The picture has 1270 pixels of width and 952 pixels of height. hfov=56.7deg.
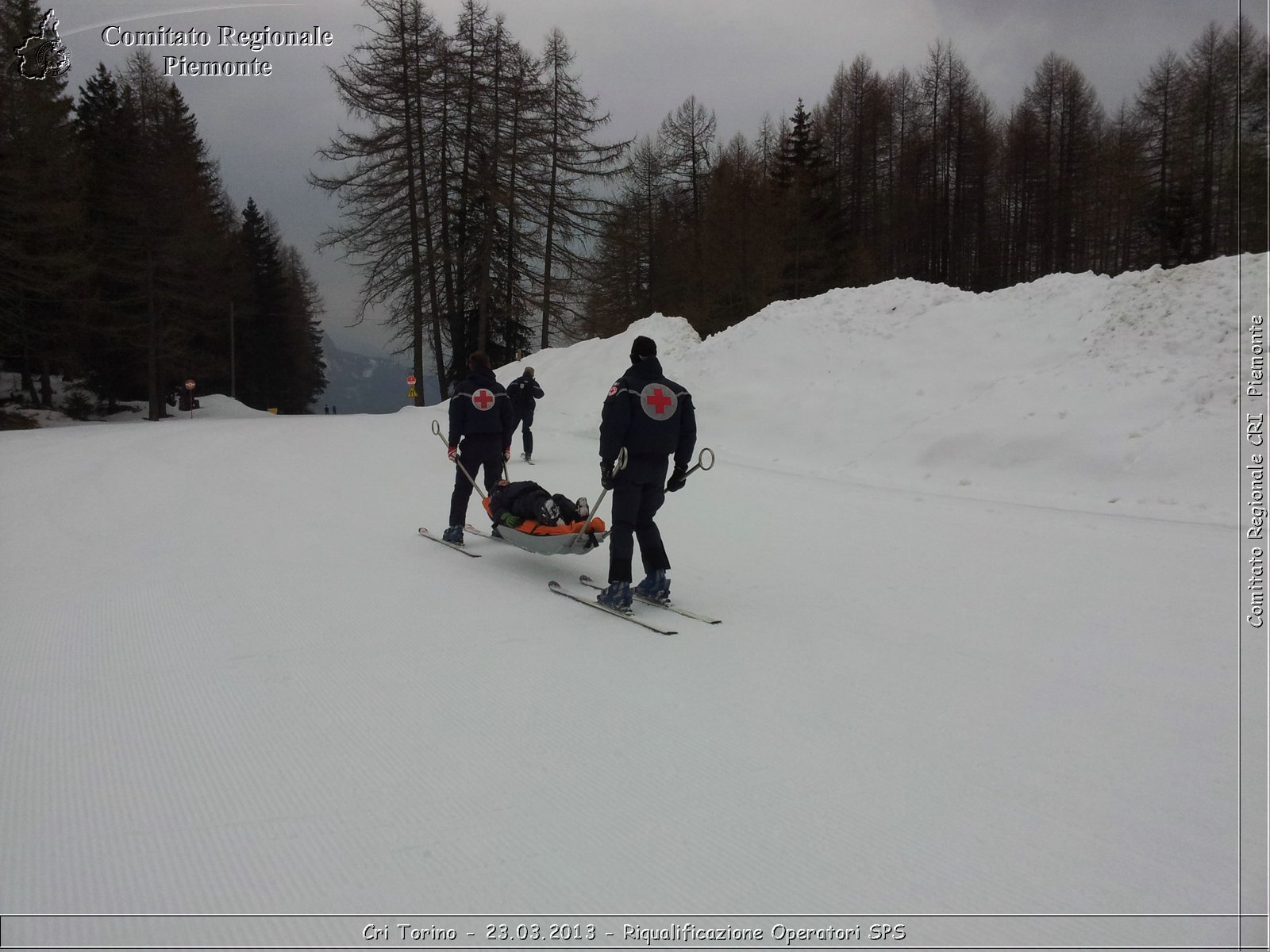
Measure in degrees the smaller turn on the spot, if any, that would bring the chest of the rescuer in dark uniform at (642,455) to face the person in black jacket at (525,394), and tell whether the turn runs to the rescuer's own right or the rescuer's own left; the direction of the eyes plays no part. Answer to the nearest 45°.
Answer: approximately 45° to the rescuer's own right

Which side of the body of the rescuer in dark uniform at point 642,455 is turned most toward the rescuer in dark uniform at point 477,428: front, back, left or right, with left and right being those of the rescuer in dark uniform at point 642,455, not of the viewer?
front

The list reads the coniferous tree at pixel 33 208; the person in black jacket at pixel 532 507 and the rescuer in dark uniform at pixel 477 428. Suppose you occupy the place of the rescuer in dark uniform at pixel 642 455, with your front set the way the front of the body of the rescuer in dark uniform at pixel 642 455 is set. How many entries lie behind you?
0

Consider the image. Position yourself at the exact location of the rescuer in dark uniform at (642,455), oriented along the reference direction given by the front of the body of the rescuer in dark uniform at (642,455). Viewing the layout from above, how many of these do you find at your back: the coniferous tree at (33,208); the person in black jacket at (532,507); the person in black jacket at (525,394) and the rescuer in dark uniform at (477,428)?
0

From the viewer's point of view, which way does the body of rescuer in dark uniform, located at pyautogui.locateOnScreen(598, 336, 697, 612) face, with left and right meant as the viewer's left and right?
facing away from the viewer and to the left of the viewer

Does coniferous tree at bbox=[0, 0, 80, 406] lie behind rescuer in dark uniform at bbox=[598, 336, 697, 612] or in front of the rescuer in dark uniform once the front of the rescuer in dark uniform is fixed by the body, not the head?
in front

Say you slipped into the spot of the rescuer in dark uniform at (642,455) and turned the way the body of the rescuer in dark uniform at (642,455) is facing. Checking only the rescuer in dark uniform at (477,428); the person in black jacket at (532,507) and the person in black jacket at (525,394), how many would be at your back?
0

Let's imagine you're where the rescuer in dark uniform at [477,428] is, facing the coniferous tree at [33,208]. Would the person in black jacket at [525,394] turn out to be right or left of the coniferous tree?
right
